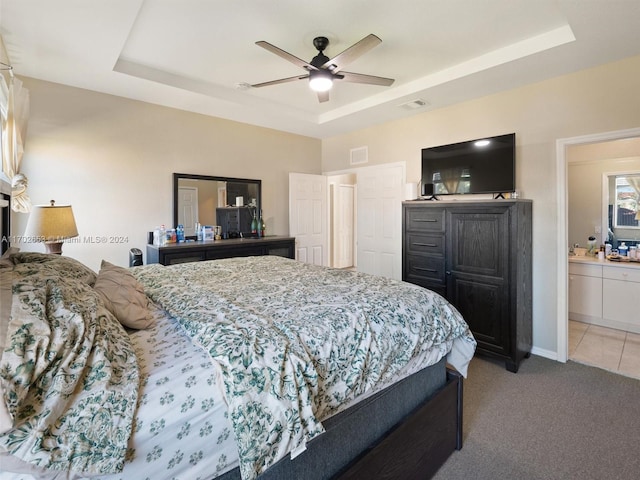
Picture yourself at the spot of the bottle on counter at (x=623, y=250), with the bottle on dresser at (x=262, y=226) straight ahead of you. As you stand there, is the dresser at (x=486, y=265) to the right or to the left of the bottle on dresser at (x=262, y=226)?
left

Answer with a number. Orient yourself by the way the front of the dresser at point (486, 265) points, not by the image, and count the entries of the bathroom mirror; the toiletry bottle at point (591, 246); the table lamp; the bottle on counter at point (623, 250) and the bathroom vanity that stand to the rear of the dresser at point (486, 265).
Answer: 4

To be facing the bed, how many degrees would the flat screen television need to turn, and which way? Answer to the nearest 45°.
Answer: approximately 45° to its left

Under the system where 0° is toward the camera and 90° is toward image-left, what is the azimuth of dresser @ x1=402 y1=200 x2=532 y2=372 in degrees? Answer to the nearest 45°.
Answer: approximately 45°

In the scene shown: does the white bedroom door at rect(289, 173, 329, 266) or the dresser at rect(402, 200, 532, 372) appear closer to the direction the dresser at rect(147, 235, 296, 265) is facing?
the dresser

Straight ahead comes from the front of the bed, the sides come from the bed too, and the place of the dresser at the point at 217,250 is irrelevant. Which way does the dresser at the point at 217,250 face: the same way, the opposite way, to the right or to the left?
to the right

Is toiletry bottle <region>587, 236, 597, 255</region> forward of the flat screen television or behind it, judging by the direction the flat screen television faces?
behind

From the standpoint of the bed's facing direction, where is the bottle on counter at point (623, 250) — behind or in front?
in front

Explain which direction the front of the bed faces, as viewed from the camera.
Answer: facing away from the viewer and to the right of the viewer

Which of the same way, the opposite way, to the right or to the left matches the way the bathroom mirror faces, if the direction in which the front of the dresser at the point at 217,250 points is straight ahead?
to the right

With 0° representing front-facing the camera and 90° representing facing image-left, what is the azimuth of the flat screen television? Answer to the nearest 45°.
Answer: approximately 45°

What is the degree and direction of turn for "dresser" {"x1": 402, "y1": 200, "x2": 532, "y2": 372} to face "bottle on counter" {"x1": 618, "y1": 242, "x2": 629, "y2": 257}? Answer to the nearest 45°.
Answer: approximately 180°
